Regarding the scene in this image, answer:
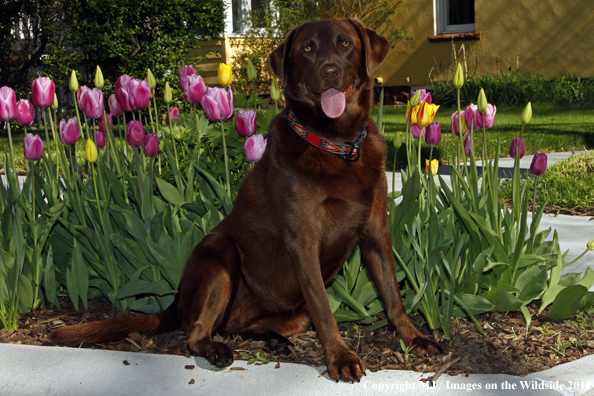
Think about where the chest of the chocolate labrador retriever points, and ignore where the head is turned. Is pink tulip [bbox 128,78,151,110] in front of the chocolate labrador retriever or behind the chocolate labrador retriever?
behind

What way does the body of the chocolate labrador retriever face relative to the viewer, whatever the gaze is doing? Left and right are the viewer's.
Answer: facing the viewer and to the right of the viewer

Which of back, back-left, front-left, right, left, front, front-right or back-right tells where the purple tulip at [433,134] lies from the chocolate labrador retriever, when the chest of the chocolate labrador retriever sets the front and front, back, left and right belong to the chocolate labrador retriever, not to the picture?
left

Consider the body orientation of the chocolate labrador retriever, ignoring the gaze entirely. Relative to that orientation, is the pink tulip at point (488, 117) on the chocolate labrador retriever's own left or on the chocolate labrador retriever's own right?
on the chocolate labrador retriever's own left

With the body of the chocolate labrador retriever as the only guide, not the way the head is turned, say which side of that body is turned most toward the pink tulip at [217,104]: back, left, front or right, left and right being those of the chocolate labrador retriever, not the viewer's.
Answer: back

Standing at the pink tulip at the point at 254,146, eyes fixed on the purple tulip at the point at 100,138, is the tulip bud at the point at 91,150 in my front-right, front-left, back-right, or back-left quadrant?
front-left

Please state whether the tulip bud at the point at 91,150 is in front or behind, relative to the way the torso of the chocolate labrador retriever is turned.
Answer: behind

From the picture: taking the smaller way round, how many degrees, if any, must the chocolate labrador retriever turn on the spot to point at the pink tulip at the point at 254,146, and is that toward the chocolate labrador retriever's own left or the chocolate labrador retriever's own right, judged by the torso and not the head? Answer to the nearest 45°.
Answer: approximately 135° to the chocolate labrador retriever's own left

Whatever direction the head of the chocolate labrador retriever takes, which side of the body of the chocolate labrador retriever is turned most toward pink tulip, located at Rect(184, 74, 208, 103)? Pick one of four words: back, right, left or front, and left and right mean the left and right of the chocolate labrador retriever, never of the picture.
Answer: back

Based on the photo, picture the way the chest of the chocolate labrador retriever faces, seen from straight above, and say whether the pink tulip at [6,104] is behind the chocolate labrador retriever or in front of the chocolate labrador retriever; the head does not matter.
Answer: behind
